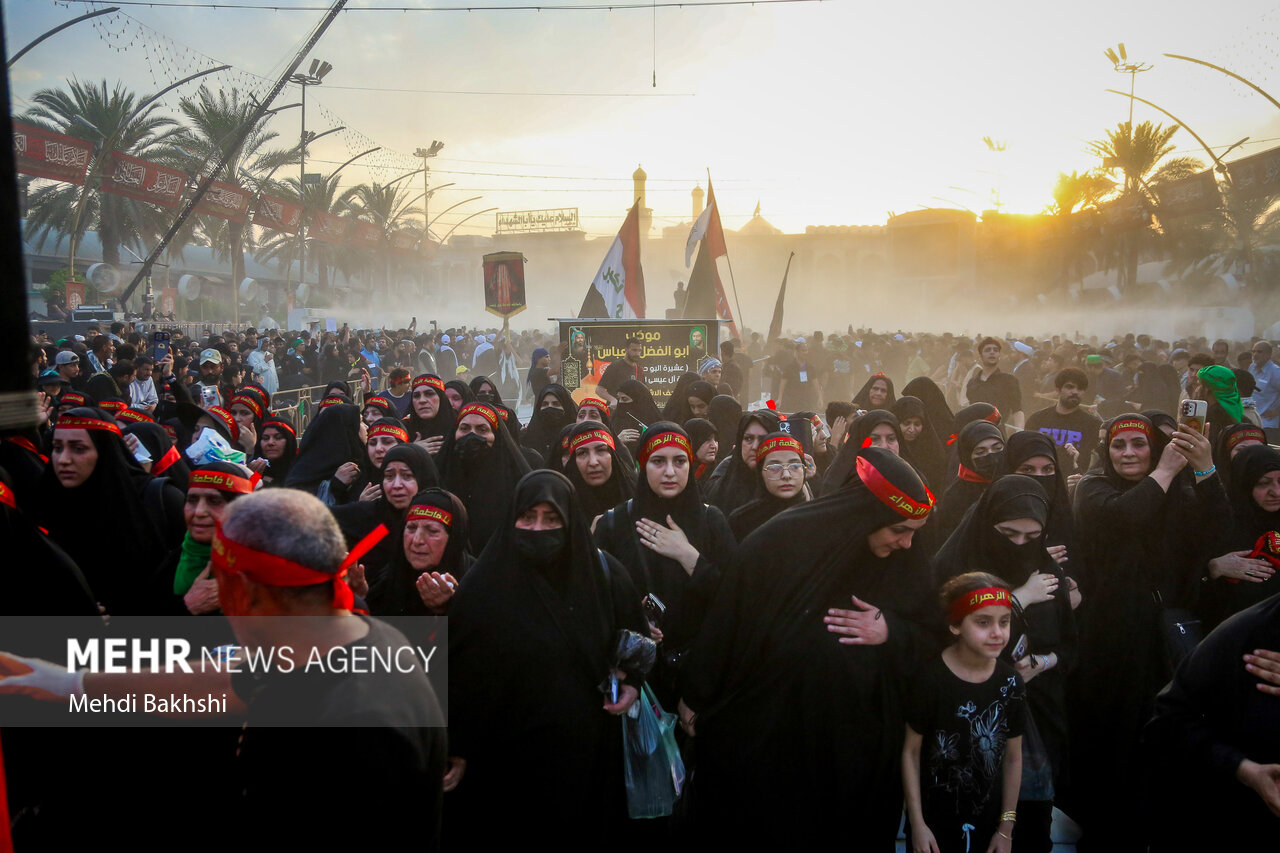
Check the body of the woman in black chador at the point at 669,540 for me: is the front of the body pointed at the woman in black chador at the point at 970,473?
no

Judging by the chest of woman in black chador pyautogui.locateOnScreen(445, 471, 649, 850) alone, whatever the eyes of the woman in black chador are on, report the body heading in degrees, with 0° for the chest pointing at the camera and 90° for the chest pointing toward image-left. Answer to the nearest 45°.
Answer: approximately 0°

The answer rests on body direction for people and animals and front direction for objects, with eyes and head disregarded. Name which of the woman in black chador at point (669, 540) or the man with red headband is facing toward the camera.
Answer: the woman in black chador

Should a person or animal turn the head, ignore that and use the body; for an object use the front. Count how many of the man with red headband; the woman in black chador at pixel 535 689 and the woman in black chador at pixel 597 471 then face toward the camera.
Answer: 2

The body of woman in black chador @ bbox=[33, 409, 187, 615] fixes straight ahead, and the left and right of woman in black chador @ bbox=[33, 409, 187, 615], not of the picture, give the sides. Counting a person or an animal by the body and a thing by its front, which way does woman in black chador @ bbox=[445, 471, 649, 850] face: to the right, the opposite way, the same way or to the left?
the same way

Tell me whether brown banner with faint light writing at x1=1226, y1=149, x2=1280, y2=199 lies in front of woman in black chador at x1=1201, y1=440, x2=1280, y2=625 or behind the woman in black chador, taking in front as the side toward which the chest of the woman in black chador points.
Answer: behind

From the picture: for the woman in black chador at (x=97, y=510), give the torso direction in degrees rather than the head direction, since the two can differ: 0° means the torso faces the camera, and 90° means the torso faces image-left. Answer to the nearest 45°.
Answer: approximately 45°

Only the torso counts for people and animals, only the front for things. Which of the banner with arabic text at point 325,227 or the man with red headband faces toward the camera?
the banner with arabic text

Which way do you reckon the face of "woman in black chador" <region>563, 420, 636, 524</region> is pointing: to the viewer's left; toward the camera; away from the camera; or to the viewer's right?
toward the camera

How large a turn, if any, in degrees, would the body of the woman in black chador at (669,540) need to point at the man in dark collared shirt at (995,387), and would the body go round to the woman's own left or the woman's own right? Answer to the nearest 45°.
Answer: approximately 135° to the woman's own left

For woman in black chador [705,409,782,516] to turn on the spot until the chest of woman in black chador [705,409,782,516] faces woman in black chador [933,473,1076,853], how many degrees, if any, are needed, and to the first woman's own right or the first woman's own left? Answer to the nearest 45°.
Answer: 0° — they already face them

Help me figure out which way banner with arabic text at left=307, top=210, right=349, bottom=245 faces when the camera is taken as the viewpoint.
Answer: facing the viewer

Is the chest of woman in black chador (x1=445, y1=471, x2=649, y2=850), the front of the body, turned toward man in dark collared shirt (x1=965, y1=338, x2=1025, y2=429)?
no

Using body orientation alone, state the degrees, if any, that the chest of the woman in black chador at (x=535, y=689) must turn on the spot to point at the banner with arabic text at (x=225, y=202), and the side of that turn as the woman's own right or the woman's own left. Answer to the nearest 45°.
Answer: approximately 180°

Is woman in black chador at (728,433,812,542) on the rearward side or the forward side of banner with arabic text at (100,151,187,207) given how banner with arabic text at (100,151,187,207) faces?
on the forward side

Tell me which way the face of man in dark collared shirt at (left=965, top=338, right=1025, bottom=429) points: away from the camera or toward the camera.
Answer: toward the camera

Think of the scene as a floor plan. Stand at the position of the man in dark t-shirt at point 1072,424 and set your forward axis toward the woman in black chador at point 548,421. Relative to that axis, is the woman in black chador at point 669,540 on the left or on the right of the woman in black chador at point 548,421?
left

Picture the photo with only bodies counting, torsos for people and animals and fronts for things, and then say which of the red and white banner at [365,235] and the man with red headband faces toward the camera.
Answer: the red and white banner

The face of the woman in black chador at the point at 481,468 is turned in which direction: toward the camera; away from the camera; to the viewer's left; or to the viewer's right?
toward the camera
